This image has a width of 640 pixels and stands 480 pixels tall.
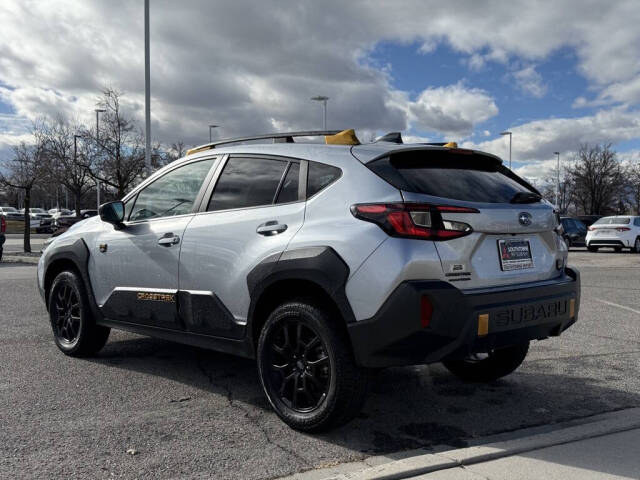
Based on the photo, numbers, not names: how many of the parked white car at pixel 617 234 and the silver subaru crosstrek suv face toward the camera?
0

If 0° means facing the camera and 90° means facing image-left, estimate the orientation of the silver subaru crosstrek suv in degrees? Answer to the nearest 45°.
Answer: approximately 135°

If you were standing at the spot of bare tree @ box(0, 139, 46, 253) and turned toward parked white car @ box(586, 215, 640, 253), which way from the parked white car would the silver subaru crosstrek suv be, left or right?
right

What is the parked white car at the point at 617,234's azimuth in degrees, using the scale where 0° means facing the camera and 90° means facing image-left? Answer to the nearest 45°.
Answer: approximately 225°

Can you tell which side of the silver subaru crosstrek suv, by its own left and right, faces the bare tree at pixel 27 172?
front

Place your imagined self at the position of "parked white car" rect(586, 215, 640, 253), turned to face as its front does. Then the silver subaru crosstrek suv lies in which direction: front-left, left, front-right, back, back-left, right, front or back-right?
back-right

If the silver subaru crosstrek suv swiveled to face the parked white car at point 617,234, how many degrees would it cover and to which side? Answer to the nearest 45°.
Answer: approximately 90° to its right

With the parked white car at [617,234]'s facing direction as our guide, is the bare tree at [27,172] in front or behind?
behind
